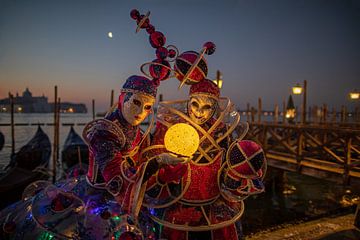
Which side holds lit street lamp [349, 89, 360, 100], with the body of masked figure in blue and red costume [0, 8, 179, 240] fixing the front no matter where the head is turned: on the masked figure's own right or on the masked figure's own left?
on the masked figure's own left

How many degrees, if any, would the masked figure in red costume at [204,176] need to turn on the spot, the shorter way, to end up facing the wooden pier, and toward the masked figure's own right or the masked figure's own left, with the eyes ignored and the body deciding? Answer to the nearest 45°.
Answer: approximately 135° to the masked figure's own left

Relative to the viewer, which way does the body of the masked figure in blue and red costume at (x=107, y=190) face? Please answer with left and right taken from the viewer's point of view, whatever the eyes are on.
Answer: facing the viewer and to the right of the viewer

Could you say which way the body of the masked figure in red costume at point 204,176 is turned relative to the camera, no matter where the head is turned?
toward the camera

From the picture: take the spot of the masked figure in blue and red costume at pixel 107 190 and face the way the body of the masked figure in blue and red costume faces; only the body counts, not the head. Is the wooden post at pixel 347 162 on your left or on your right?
on your left

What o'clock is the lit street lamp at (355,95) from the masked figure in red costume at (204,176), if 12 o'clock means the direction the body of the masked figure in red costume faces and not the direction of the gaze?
The lit street lamp is roughly at 7 o'clock from the masked figure in red costume.

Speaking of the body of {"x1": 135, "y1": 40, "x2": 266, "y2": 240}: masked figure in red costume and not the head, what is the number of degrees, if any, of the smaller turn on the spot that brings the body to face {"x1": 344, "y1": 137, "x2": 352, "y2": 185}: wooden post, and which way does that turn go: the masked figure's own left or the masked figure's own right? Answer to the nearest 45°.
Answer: approximately 135° to the masked figure's own left

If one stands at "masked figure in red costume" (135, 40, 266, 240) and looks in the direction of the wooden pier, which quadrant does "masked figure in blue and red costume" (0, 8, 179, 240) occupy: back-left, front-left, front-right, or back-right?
back-left

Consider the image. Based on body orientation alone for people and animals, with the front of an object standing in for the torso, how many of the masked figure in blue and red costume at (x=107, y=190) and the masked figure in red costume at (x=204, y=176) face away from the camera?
0

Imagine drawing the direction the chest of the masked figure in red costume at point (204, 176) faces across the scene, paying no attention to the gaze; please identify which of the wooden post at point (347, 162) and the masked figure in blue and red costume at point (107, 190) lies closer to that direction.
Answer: the masked figure in blue and red costume

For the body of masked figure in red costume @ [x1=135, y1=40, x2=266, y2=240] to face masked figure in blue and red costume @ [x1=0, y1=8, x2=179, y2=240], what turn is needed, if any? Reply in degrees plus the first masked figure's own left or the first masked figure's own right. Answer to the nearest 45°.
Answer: approximately 90° to the first masked figure's own right
